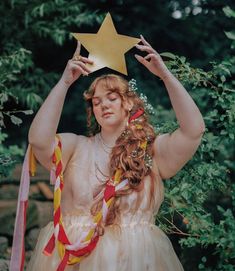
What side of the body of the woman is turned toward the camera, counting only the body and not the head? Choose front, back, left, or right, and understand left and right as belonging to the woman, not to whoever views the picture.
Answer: front
